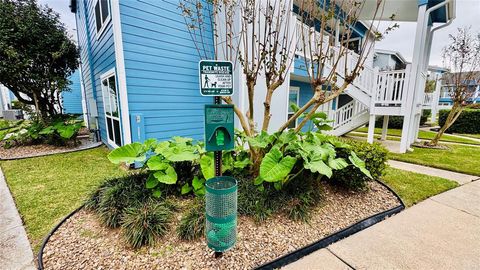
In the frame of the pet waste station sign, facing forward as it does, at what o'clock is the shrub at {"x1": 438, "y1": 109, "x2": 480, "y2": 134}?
The shrub is roughly at 8 o'clock from the pet waste station sign.

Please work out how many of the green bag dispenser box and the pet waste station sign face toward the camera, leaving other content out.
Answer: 2

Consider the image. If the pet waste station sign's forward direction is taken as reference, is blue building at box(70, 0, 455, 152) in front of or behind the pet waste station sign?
behind

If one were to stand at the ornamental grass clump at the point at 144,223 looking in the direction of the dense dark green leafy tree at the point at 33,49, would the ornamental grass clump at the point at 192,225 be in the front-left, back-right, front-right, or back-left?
back-right

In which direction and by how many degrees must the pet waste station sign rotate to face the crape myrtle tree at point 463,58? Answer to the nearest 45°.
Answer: approximately 135° to its left

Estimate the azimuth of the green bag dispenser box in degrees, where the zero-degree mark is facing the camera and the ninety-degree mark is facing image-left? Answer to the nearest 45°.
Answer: approximately 0°
